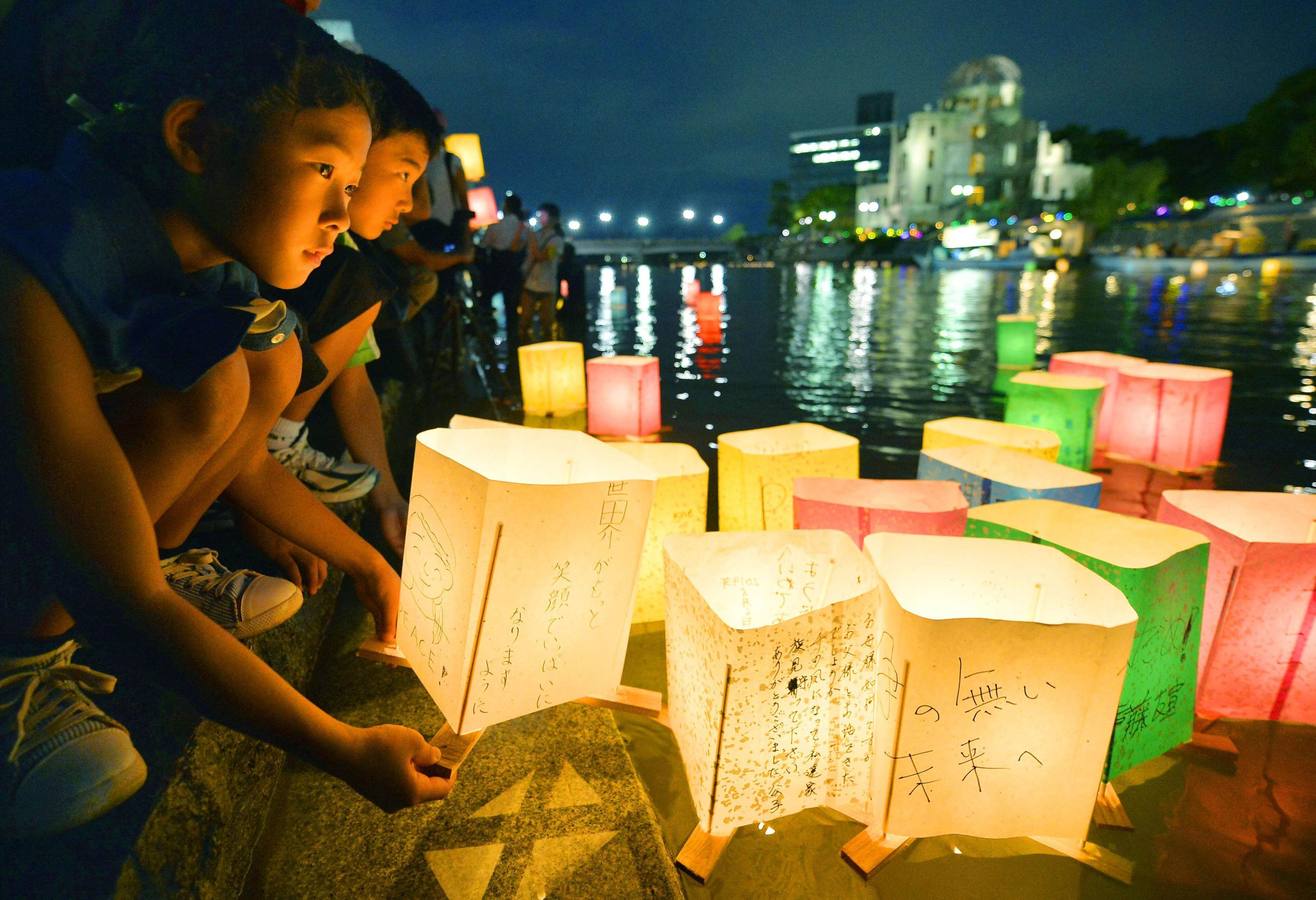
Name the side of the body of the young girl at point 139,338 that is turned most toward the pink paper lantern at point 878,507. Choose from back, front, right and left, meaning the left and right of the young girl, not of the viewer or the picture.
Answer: front

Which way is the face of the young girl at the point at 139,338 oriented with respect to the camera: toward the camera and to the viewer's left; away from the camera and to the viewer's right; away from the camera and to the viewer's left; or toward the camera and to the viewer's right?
toward the camera and to the viewer's right

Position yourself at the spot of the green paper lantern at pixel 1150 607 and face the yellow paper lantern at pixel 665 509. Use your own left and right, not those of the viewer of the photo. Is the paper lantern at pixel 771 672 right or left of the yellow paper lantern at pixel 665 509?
left

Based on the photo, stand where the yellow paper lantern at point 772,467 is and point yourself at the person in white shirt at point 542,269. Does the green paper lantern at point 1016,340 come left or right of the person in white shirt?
right

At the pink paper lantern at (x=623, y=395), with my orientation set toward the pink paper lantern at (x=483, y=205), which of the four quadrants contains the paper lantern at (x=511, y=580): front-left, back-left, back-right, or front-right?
back-left

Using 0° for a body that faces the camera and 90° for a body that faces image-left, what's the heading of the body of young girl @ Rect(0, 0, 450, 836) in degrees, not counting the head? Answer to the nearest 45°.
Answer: approximately 270°

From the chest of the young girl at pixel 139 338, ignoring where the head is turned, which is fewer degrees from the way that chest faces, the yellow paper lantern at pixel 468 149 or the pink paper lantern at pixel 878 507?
the pink paper lantern

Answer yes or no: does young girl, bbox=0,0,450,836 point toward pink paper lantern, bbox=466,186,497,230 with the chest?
no

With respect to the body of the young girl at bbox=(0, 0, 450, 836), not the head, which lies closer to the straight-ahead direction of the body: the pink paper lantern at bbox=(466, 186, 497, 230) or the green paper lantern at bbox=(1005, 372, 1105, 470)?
the green paper lantern

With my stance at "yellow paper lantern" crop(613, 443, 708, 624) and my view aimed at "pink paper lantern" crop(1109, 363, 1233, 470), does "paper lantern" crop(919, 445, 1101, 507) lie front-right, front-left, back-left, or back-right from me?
front-right

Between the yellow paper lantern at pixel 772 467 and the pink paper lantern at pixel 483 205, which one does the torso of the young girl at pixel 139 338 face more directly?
the yellow paper lantern

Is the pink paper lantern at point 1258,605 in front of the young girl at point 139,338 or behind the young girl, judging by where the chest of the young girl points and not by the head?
in front

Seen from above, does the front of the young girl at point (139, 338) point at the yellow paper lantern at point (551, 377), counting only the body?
no

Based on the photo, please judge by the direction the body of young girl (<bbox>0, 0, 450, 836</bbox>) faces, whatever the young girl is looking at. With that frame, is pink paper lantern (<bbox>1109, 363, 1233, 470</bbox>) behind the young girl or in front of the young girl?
in front

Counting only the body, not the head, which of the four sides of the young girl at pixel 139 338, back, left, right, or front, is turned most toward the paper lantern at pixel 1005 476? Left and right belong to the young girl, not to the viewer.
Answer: front

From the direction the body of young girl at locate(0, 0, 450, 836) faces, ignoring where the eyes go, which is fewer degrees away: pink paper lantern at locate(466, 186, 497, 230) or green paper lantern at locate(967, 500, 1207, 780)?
the green paper lantern
